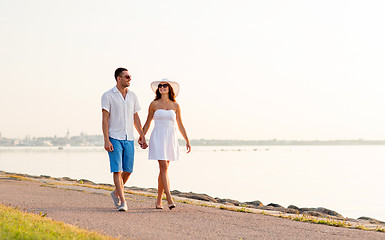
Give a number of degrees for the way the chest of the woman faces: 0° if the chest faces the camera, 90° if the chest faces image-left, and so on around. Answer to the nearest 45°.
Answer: approximately 0°

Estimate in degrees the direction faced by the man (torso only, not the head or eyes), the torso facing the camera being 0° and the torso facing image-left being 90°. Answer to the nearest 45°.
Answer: approximately 315°

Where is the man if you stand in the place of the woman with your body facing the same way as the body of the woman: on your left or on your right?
on your right

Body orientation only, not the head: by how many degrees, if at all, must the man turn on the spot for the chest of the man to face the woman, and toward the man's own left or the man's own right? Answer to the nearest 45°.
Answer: approximately 45° to the man's own left
